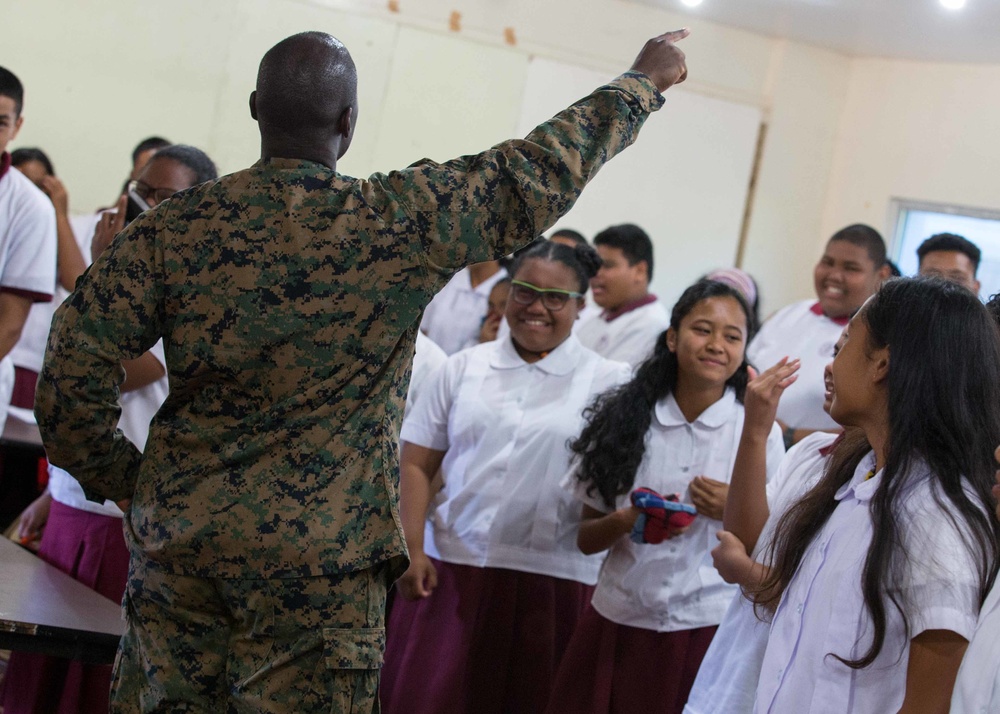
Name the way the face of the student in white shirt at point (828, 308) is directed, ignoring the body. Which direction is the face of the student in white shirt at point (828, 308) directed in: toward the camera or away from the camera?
toward the camera

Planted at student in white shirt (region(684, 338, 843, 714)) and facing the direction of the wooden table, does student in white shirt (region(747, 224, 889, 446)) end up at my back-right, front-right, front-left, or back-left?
back-right

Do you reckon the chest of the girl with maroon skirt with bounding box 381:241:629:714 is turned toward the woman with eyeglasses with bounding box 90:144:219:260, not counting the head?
no

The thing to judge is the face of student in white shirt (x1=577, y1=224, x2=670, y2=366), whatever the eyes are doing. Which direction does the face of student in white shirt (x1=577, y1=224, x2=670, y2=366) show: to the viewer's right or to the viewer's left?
to the viewer's left

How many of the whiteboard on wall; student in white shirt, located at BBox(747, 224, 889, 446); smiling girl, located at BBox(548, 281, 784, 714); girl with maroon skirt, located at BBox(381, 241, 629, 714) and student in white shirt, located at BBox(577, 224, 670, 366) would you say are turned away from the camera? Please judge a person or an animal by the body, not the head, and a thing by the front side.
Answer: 0

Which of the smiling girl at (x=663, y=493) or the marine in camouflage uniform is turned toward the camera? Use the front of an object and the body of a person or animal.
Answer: the smiling girl

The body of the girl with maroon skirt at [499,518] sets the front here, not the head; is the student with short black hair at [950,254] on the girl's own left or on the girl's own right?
on the girl's own left

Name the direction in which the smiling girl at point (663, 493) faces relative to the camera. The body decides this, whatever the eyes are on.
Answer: toward the camera

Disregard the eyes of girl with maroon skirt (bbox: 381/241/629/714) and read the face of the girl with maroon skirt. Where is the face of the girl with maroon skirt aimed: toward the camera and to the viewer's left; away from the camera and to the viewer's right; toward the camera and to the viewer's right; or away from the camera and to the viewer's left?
toward the camera and to the viewer's left

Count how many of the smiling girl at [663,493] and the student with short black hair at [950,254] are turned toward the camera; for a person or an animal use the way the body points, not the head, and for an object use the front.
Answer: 2

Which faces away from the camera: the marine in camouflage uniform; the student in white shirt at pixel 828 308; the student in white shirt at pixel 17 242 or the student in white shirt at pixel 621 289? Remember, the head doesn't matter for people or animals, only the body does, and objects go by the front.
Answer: the marine in camouflage uniform

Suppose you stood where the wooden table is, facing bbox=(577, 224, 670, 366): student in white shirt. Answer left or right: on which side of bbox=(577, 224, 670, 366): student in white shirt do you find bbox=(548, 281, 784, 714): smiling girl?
right

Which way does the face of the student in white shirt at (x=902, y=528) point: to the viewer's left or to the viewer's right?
to the viewer's left

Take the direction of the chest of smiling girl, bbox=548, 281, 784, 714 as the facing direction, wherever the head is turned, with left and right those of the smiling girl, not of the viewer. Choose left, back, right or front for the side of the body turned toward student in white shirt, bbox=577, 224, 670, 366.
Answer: back

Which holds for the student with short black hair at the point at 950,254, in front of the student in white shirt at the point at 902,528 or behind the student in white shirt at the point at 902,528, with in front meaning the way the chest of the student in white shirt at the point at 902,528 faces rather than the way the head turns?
behind

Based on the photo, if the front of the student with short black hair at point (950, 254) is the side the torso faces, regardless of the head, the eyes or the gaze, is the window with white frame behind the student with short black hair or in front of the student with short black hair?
behind

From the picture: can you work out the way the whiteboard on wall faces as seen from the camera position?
facing the viewer

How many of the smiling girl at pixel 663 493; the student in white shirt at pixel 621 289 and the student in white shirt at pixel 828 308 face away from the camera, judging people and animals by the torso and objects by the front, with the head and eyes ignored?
0

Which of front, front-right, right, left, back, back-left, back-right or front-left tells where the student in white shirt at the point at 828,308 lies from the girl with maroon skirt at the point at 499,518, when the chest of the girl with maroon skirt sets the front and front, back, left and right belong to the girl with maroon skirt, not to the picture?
back-left
